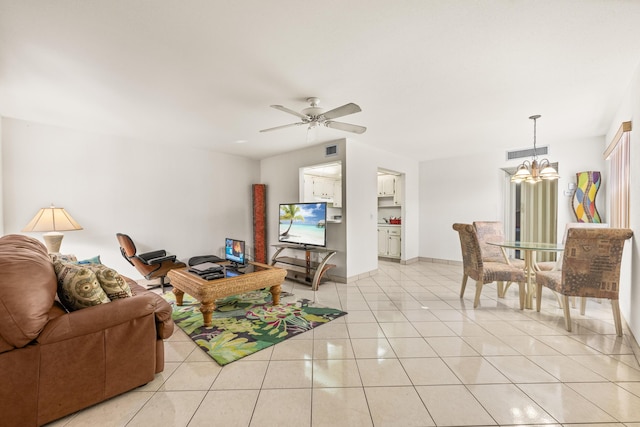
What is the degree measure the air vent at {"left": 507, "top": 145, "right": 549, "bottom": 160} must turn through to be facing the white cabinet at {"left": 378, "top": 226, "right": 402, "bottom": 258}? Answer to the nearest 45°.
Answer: approximately 45° to its right

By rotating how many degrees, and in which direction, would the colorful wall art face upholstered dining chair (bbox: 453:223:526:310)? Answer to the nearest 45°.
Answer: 0° — it already faces it

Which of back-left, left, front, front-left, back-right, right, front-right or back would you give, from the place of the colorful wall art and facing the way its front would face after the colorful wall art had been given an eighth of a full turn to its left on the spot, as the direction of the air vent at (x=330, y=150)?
right

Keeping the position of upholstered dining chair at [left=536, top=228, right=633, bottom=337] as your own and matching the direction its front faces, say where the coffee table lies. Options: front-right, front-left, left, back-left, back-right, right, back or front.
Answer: left

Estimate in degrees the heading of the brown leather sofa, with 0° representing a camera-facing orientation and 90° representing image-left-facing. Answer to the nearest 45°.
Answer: approximately 225°

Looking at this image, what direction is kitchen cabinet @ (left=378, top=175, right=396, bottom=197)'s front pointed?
toward the camera

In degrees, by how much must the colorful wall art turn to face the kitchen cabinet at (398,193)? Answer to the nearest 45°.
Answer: approximately 90° to its right

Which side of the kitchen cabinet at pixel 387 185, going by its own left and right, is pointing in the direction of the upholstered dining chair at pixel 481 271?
front

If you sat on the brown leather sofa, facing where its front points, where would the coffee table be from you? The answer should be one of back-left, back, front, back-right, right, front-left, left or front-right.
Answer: front

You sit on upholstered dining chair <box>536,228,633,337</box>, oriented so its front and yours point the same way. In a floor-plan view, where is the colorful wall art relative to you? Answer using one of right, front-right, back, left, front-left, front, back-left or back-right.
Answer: front-right

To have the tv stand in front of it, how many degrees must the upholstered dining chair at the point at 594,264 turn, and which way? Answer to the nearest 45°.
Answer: approximately 45° to its left

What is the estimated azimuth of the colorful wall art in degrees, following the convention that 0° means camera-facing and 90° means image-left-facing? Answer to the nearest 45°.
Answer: approximately 0°

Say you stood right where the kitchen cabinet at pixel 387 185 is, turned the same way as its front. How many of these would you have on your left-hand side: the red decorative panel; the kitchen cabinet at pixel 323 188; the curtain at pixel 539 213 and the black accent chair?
1
